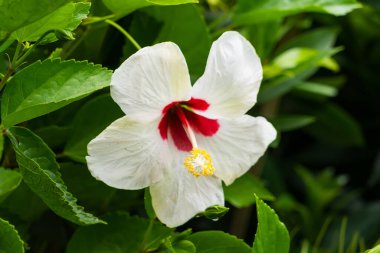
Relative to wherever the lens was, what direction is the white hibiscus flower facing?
facing the viewer
